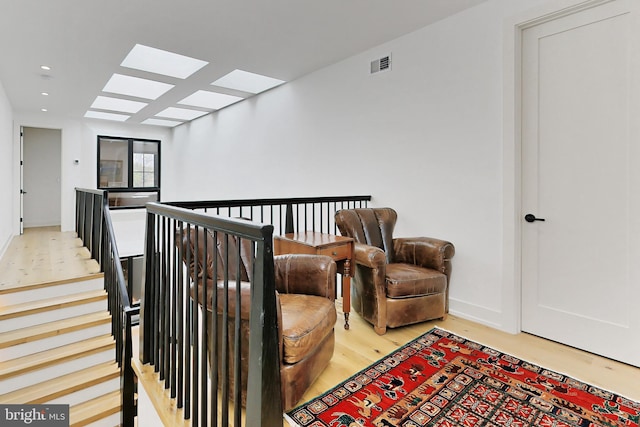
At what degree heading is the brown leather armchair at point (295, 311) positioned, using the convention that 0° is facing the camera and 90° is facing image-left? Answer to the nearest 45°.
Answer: approximately 315°

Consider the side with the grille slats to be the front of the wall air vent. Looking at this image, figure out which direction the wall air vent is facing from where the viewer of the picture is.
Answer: facing the viewer and to the left of the viewer

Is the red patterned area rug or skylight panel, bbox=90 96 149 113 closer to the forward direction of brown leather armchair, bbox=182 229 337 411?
the red patterned area rug

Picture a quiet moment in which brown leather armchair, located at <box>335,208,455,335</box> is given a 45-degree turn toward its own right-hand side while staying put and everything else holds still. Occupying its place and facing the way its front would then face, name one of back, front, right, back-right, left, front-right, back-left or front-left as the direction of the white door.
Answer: left

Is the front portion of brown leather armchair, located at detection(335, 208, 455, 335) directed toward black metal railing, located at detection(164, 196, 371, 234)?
no

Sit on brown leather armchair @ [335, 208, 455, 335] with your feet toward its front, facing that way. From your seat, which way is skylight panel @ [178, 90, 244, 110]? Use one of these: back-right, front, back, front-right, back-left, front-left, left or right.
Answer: back

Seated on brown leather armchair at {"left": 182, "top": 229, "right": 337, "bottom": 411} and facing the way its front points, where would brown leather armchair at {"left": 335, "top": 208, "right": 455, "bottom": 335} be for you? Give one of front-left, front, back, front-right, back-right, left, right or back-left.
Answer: left

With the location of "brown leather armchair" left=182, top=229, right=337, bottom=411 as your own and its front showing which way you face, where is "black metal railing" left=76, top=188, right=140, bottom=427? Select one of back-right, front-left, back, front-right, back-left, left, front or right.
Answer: back

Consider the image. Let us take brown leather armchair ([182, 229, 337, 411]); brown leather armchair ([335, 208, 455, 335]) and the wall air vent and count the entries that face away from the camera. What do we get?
0

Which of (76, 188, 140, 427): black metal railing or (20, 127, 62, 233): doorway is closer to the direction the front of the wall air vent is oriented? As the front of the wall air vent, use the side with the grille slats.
the black metal railing

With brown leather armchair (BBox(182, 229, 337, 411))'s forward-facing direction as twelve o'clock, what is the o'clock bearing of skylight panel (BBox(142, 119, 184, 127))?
The skylight panel is roughly at 7 o'clock from the brown leather armchair.
